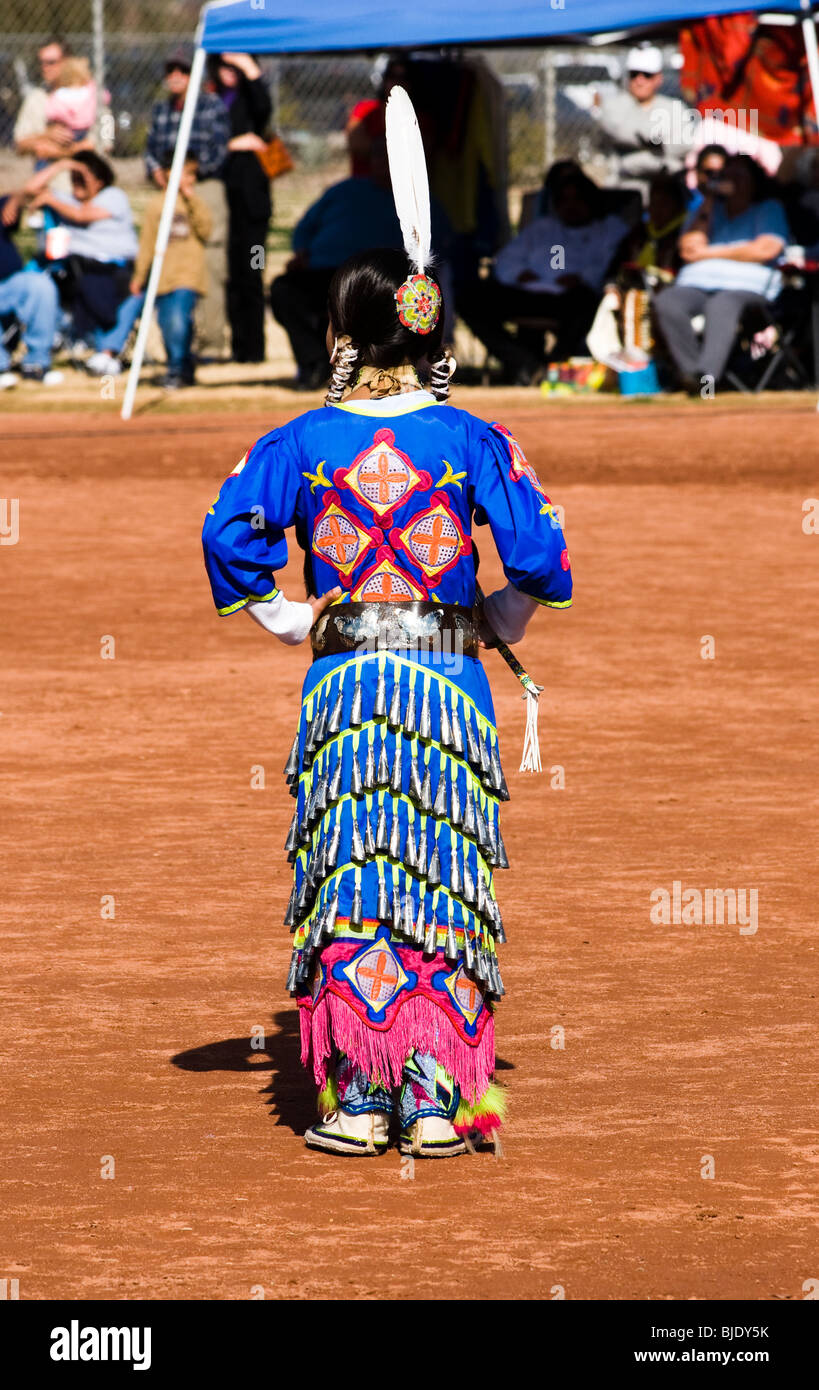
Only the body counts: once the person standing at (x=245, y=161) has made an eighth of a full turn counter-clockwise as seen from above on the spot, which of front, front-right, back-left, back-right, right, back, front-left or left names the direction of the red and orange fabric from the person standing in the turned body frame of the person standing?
left

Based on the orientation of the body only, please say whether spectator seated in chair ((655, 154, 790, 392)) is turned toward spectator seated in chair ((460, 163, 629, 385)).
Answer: no

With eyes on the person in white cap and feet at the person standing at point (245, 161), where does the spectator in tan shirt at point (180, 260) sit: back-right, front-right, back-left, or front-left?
back-right

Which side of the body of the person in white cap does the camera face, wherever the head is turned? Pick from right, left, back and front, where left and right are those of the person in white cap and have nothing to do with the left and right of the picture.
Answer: front

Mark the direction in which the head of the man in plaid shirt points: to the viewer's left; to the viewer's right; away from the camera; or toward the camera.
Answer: toward the camera

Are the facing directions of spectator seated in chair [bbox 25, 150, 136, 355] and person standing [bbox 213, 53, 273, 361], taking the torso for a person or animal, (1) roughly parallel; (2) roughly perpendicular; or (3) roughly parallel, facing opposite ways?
roughly parallel

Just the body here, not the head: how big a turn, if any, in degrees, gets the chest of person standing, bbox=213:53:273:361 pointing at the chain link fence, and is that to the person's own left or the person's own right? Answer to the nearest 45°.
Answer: approximately 135° to the person's own right

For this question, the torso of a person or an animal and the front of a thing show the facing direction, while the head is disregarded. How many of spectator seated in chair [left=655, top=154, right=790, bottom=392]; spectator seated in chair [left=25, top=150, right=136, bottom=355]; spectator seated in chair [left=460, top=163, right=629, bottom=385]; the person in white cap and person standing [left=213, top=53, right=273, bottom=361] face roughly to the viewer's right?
0

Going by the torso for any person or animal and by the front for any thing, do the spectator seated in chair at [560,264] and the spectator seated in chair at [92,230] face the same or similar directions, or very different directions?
same or similar directions

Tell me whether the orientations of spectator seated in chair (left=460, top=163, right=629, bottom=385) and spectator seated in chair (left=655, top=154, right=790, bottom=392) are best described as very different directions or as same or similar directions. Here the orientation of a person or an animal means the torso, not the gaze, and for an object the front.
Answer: same or similar directions

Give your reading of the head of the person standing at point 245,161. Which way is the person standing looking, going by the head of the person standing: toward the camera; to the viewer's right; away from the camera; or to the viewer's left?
toward the camera

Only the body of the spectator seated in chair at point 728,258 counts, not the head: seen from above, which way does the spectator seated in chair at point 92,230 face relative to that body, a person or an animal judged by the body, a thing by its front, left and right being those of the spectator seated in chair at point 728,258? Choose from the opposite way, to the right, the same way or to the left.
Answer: the same way

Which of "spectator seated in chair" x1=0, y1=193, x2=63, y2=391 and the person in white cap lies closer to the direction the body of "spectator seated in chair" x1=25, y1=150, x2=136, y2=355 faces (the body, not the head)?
the spectator seated in chair

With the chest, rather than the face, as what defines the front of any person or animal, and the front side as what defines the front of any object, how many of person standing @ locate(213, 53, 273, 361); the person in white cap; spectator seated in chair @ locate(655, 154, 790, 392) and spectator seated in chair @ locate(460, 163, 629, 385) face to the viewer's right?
0

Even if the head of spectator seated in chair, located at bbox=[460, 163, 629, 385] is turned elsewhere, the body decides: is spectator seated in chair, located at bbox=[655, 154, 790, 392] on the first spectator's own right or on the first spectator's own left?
on the first spectator's own left

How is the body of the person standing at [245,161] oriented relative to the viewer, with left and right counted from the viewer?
facing the viewer and to the left of the viewer

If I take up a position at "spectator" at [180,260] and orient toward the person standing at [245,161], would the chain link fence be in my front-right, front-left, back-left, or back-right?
front-left
